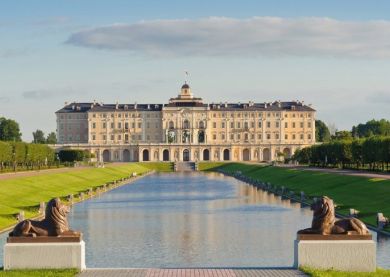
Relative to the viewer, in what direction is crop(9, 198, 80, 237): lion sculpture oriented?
to the viewer's right

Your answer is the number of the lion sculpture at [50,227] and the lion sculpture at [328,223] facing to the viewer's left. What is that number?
1

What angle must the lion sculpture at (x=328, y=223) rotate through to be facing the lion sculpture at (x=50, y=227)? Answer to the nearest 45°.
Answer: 0° — it already faces it

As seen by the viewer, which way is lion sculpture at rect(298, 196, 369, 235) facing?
to the viewer's left

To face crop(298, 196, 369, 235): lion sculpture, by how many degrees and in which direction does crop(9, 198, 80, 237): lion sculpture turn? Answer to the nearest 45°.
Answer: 0° — it already faces it
